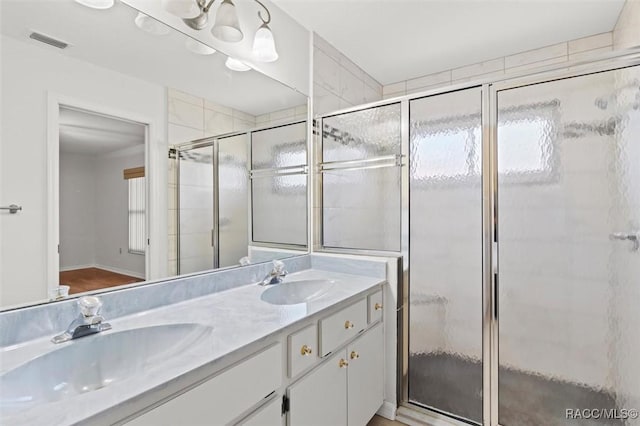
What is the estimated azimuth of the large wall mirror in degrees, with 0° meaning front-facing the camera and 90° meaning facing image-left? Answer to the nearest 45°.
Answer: approximately 315°

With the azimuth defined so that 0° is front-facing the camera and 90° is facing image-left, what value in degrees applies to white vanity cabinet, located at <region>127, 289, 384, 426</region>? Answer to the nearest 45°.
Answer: approximately 315°
